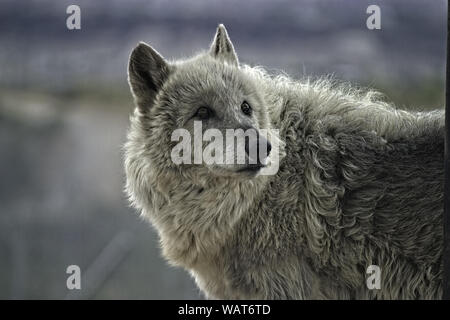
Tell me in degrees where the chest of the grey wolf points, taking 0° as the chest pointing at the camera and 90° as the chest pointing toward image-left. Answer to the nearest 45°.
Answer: approximately 90°
